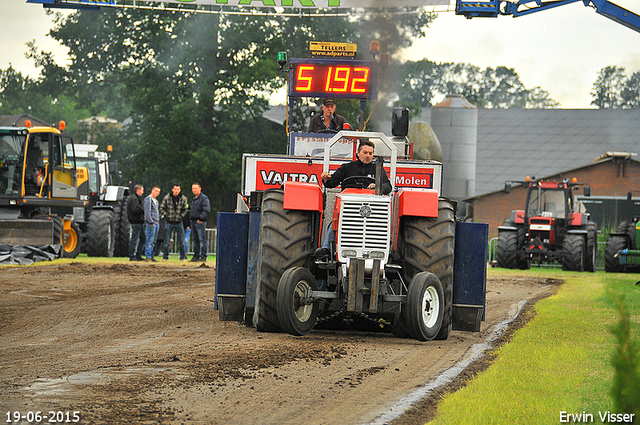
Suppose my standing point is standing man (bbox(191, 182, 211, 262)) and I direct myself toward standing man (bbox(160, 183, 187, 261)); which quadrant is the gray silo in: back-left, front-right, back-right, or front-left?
back-right

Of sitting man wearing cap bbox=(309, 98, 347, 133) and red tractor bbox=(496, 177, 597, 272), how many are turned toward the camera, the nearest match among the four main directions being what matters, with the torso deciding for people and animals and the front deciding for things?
2

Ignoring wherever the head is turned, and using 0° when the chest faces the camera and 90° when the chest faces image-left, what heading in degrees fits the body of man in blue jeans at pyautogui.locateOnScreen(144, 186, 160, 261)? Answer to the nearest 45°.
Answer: approximately 315°

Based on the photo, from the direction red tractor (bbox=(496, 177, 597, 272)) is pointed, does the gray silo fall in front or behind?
behind

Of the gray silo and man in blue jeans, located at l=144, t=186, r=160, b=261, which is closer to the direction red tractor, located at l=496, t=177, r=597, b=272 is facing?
the man in blue jeans

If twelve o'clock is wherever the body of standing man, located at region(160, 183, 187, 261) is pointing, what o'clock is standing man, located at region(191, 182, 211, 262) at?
standing man, located at region(191, 182, 211, 262) is roughly at 9 o'clock from standing man, located at region(160, 183, 187, 261).
